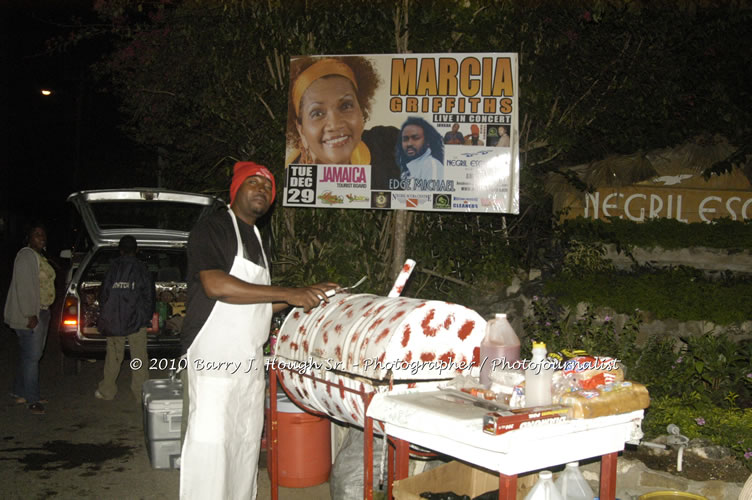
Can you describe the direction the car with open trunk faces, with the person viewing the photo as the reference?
facing away from the viewer

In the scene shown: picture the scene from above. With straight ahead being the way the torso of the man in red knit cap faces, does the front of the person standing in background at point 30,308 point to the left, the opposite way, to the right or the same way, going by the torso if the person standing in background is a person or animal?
the same way

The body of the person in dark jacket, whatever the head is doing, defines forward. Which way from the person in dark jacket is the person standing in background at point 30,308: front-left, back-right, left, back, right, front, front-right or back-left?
left

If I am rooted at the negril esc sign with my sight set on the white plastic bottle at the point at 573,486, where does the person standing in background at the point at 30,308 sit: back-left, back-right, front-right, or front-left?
front-right

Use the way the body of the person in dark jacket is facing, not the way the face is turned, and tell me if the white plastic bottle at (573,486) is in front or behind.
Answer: behind

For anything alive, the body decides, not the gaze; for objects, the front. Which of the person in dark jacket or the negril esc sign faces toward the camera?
the negril esc sign

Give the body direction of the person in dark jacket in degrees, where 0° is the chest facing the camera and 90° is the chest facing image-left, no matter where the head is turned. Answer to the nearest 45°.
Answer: approximately 180°

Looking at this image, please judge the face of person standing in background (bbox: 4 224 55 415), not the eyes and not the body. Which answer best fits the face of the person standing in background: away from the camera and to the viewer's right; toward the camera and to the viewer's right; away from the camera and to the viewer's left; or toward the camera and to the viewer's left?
toward the camera and to the viewer's right

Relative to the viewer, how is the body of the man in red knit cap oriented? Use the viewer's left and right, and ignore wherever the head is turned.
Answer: facing the viewer and to the right of the viewer

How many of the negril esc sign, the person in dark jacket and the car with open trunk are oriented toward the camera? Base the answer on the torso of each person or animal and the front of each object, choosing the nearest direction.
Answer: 1

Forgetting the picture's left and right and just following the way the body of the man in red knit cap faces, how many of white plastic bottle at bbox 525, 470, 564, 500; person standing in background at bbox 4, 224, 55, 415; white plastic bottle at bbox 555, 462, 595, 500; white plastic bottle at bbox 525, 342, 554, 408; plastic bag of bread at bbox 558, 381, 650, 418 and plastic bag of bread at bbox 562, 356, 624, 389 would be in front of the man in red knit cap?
5

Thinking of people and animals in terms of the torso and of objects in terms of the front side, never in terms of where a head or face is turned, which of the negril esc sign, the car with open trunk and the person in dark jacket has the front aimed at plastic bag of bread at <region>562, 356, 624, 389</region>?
the negril esc sign

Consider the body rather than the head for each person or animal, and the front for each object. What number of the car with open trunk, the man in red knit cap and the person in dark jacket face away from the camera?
2

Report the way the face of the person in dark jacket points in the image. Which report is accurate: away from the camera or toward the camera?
away from the camera

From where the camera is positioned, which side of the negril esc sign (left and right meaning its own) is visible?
front
